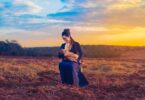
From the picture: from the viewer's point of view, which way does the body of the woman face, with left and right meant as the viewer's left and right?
facing the viewer and to the left of the viewer
